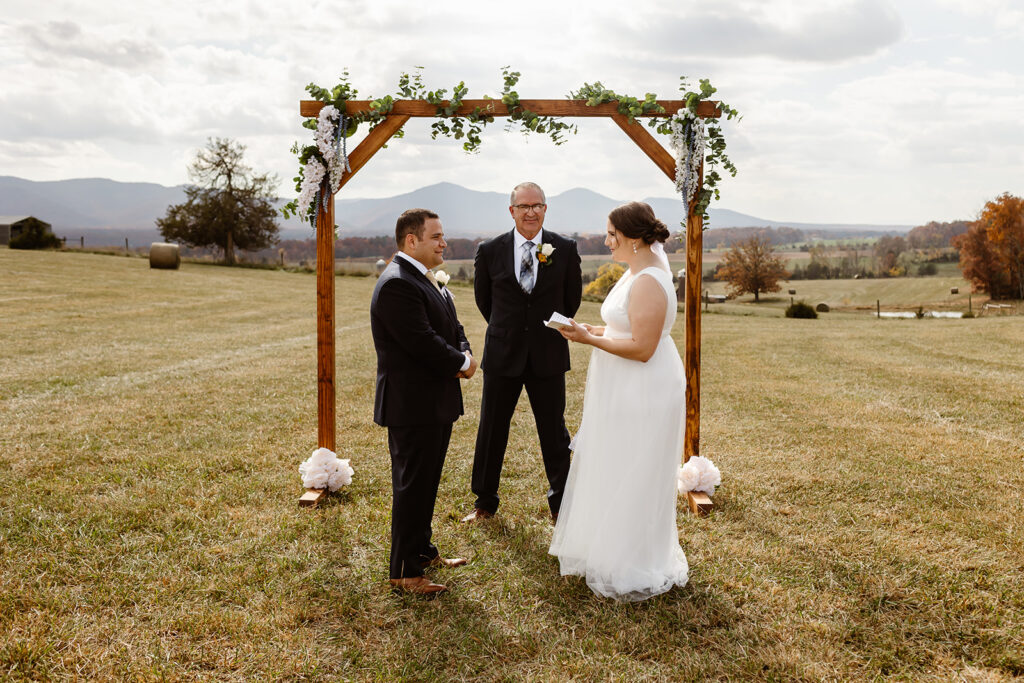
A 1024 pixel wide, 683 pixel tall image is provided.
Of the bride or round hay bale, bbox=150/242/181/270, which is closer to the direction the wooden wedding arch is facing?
the bride

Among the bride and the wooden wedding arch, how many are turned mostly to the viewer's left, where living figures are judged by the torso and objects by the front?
1

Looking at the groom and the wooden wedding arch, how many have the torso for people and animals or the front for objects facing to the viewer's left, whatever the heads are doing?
0

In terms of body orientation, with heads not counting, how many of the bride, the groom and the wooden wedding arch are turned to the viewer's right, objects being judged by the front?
1

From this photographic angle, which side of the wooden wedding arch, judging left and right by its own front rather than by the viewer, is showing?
front

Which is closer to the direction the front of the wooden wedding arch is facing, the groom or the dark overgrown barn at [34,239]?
the groom

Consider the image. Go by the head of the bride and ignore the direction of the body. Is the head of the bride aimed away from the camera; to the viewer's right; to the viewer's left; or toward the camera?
to the viewer's left

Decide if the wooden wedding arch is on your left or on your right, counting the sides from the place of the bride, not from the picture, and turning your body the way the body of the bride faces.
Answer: on your right

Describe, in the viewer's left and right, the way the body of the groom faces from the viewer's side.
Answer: facing to the right of the viewer

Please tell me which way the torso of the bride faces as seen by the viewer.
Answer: to the viewer's left

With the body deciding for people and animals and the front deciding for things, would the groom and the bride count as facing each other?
yes

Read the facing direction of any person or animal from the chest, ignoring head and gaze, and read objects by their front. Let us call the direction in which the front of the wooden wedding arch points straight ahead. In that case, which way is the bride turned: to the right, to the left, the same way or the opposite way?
to the right

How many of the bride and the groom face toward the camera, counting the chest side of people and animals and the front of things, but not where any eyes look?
0

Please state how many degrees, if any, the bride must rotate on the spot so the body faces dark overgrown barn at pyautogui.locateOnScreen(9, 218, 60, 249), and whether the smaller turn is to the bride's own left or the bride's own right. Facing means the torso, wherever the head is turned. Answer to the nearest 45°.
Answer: approximately 45° to the bride's own right

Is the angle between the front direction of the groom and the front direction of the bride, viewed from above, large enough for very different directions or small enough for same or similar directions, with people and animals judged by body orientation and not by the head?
very different directions

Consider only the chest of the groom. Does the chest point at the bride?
yes

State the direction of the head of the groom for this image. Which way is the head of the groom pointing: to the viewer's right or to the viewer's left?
to the viewer's right

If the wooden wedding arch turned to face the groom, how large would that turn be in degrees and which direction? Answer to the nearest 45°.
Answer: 0° — it already faces them
